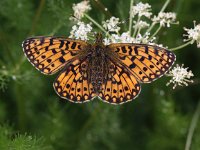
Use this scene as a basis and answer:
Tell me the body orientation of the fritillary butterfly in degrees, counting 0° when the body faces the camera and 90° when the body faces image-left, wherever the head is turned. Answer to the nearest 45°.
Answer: approximately 180°
